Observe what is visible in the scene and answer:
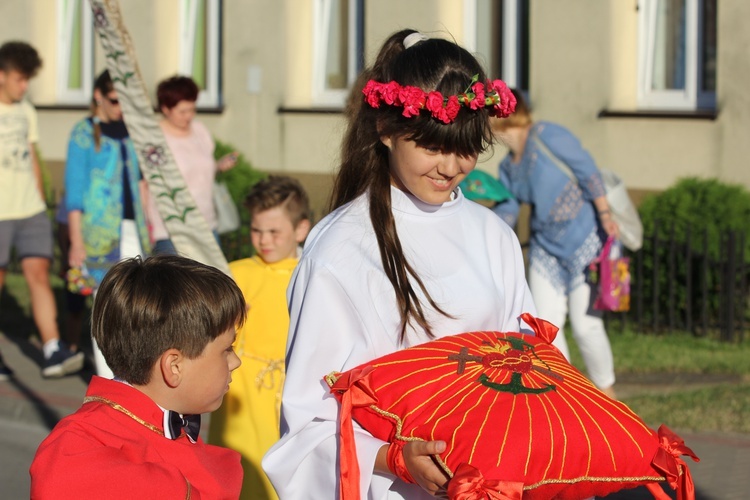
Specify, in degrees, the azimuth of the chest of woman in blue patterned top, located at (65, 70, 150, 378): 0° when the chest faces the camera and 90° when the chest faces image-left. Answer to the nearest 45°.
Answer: approximately 315°

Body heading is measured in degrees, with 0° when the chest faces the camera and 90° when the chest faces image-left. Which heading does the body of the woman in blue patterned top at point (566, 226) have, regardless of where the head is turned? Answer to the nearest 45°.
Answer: approximately 45°

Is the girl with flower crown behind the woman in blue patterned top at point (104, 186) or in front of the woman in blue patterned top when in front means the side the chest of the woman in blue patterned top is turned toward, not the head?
in front

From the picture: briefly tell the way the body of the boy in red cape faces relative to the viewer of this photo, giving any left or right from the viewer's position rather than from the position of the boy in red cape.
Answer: facing to the right of the viewer

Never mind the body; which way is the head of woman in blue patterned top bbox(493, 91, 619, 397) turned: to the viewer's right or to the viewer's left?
to the viewer's left

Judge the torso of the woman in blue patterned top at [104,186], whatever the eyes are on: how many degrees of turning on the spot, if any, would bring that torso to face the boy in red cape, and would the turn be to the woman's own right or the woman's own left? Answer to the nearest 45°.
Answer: approximately 45° to the woman's own right

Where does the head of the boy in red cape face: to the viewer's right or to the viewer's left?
to the viewer's right
